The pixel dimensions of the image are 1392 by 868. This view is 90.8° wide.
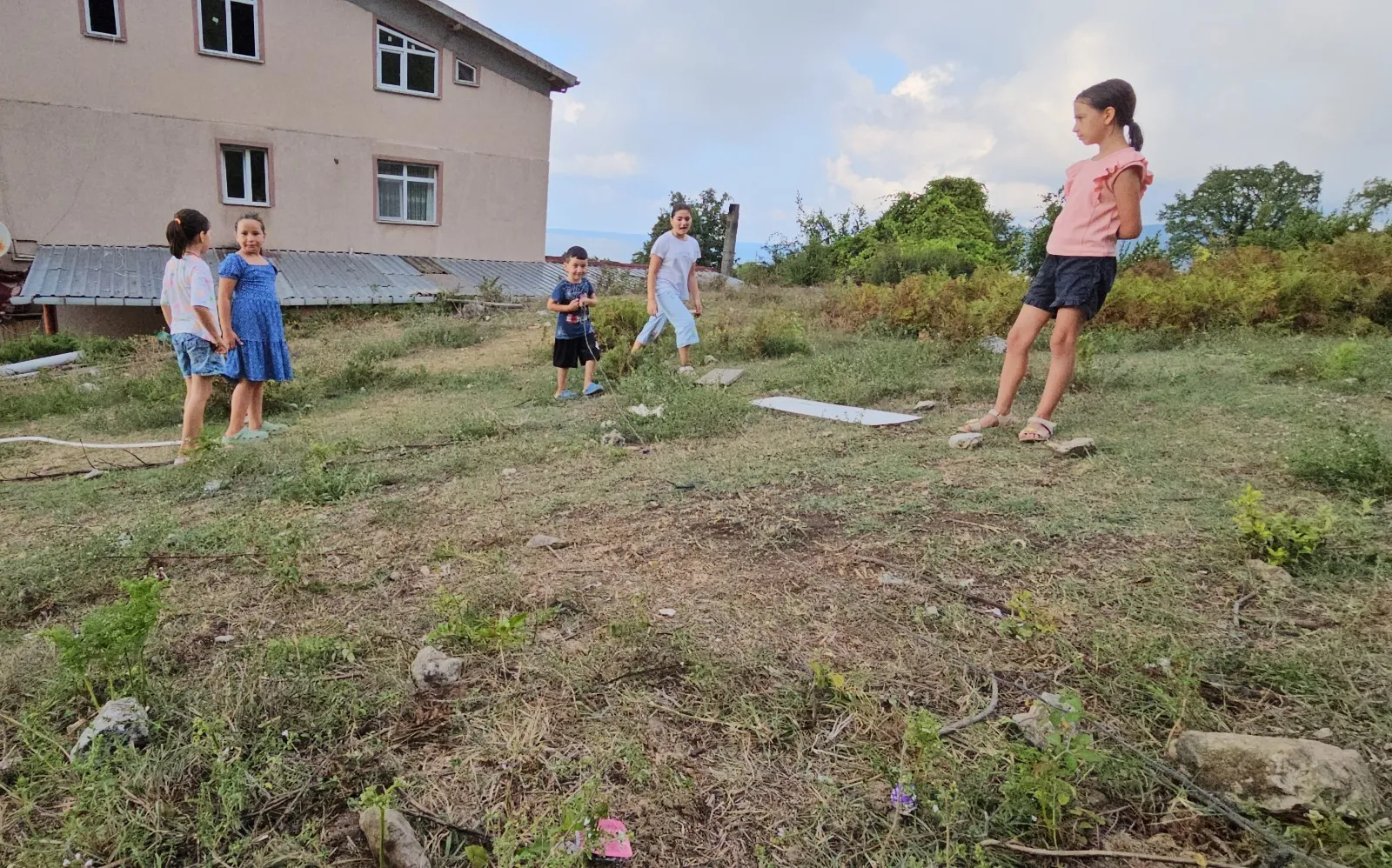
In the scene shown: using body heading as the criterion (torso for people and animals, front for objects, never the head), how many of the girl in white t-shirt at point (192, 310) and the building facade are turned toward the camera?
1

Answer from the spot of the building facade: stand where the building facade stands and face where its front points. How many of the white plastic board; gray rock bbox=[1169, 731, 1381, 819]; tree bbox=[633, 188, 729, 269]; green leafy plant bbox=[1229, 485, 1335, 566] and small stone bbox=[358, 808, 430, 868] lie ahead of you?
4

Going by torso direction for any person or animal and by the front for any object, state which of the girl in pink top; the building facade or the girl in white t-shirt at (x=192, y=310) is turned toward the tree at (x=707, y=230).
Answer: the girl in white t-shirt

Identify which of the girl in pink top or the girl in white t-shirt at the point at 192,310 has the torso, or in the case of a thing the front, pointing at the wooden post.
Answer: the girl in white t-shirt

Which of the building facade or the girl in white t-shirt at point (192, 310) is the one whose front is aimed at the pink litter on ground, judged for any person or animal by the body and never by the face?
the building facade

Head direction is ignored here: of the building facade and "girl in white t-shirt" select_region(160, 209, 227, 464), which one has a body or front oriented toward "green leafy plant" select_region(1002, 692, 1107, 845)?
the building facade

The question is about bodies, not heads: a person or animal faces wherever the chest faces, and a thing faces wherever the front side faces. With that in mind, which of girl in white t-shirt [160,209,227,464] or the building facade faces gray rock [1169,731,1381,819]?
the building facade

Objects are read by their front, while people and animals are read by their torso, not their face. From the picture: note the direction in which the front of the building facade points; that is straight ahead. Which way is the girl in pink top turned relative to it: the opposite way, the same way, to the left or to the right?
to the right

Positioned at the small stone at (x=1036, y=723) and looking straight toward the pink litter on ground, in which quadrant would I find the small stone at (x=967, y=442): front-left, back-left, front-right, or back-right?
back-right

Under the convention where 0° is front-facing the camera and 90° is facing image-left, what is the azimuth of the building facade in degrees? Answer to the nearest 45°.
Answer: approximately 0°

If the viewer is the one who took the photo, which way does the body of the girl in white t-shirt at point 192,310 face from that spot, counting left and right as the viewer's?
facing away from the viewer and to the right of the viewer

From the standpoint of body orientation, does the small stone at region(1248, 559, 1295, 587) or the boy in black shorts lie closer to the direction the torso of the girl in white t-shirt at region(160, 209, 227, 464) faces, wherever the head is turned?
the boy in black shorts

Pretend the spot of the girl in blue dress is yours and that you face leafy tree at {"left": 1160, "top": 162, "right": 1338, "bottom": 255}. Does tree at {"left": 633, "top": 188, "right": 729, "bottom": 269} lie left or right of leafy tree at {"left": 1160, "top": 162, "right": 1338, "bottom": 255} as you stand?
left

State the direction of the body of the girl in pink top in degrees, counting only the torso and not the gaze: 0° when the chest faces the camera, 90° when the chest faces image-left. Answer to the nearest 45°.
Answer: approximately 45°
